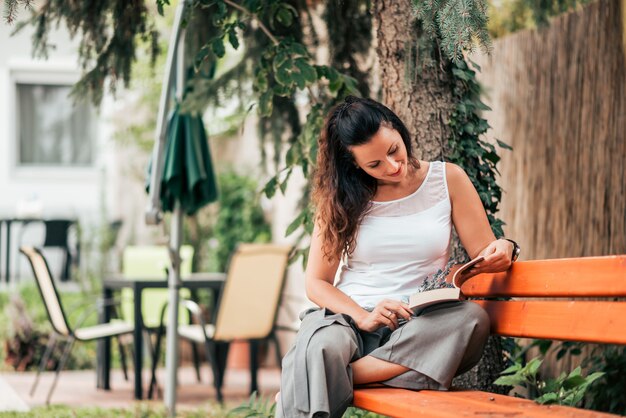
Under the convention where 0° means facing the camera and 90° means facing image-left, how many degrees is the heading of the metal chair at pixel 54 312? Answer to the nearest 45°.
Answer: approximately 270°

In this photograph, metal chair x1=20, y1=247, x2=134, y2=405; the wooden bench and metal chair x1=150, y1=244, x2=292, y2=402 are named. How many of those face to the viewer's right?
1

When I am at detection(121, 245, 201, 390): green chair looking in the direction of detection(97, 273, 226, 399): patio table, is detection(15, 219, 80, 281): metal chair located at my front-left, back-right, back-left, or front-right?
back-right

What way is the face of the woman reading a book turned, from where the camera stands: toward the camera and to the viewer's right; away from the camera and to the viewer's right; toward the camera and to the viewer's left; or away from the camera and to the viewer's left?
toward the camera and to the viewer's right

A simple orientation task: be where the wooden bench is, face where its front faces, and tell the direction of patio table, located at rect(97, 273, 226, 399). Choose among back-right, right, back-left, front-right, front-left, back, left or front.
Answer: right

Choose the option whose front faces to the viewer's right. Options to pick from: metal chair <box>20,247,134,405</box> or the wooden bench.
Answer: the metal chair

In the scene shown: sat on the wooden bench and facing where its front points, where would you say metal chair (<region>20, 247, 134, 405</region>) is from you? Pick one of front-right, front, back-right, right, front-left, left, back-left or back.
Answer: right

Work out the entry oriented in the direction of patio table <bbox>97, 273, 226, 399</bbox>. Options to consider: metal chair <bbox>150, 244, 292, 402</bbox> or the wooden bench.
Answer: the metal chair

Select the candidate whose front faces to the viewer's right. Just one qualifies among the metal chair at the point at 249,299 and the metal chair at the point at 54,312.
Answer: the metal chair at the point at 54,312

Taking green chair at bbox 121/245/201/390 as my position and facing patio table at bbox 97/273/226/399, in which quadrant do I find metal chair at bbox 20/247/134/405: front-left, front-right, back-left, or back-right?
front-right

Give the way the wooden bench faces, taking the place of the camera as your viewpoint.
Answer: facing the viewer and to the left of the viewer

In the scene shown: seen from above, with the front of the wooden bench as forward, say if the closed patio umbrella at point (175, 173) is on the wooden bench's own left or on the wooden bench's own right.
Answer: on the wooden bench's own right

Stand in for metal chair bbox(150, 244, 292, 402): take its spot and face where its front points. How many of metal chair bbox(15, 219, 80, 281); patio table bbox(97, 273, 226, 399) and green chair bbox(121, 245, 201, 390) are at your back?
0

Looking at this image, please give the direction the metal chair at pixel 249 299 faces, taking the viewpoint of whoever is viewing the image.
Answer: facing away from the viewer and to the left of the viewer

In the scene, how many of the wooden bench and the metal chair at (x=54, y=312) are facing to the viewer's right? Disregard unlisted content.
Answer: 1
